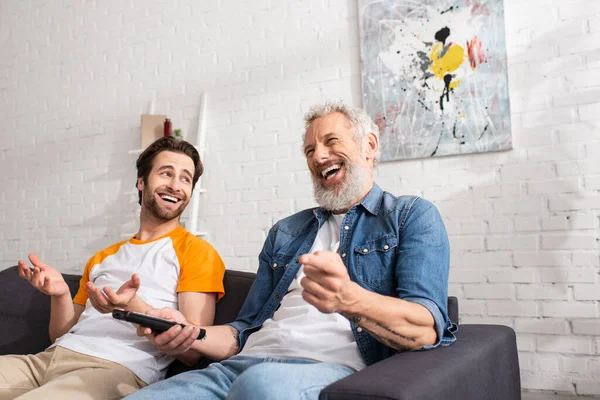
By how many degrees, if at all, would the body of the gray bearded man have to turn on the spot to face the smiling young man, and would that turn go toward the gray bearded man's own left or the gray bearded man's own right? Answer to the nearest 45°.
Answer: approximately 90° to the gray bearded man's own right

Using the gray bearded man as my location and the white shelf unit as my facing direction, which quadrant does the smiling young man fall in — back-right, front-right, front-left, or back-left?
front-left

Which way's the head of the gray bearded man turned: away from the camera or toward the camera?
toward the camera

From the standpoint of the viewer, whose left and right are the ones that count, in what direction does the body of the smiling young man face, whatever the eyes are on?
facing the viewer and to the left of the viewer

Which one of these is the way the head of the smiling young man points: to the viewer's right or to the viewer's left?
to the viewer's right

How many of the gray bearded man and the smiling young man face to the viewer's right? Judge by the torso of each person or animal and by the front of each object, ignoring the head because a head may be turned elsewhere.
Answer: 0

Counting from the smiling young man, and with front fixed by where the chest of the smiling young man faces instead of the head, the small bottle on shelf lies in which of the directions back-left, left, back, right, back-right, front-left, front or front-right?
back-right

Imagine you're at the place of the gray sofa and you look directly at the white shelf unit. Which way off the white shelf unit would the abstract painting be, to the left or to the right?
right

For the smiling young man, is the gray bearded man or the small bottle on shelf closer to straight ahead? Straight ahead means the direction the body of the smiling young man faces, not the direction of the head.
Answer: the gray bearded man

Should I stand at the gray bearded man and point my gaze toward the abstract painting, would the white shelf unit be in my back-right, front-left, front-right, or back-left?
front-left

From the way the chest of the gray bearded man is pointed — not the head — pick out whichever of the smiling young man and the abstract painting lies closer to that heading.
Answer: the smiling young man

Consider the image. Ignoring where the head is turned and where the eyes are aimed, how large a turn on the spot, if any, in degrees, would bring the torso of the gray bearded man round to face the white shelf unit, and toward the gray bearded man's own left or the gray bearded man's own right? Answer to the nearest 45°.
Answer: approximately 135° to the gray bearded man's own right

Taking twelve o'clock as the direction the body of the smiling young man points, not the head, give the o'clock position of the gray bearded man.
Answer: The gray bearded man is roughly at 9 o'clock from the smiling young man.

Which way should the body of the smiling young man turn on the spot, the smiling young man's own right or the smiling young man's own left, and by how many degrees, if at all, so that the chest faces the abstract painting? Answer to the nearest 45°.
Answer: approximately 135° to the smiling young man's own left

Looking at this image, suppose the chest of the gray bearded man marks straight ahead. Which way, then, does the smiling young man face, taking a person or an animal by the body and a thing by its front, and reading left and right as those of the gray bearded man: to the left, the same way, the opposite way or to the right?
the same way

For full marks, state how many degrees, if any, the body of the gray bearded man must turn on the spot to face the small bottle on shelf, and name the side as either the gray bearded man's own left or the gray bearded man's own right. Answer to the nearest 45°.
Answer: approximately 135° to the gray bearded man's own right

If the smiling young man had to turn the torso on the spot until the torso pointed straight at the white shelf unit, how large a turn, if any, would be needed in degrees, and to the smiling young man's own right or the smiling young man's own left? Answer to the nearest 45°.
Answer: approximately 135° to the smiling young man's own right
